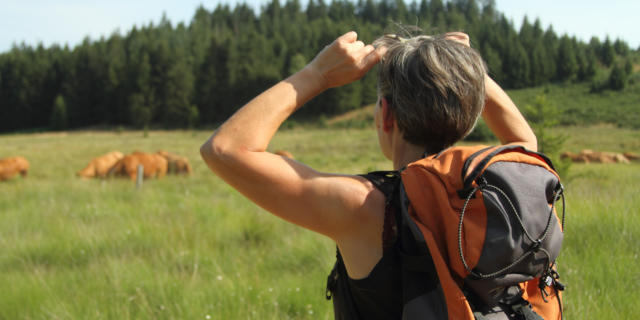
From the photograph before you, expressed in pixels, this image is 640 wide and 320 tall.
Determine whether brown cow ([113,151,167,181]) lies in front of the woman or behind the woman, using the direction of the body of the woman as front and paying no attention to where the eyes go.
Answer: in front

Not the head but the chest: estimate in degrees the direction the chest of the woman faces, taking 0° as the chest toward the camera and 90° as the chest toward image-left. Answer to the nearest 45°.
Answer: approximately 135°

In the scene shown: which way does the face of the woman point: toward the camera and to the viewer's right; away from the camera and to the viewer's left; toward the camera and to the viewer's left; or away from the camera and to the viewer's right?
away from the camera and to the viewer's left

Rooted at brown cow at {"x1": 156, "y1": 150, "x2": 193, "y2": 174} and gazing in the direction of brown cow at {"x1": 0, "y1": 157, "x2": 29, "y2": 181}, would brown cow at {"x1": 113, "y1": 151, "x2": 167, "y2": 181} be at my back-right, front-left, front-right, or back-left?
front-left

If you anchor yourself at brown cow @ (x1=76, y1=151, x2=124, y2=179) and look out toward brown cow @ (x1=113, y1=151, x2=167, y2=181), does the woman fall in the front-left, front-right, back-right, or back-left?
front-right
